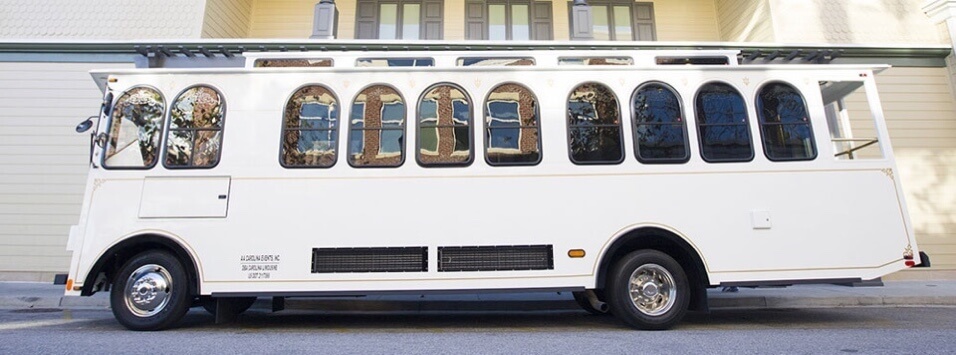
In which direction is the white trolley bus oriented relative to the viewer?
to the viewer's left
